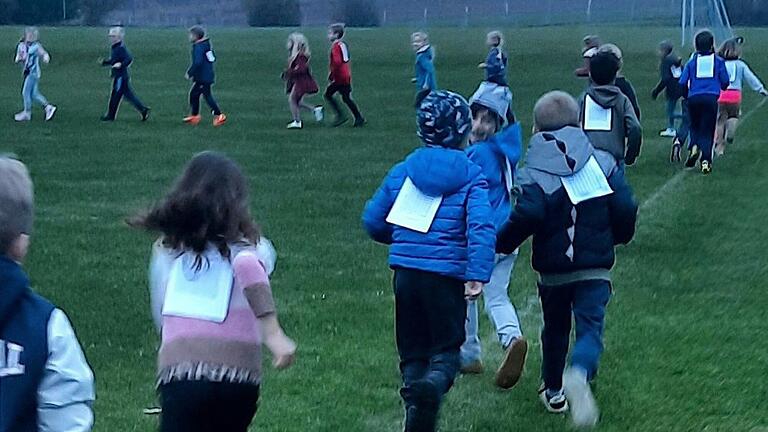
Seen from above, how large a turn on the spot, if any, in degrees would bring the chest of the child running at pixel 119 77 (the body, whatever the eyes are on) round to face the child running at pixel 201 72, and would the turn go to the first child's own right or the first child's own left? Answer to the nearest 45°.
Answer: approximately 135° to the first child's own left

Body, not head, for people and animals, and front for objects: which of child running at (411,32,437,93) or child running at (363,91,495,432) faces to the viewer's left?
child running at (411,32,437,93)

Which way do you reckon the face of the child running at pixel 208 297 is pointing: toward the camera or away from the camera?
away from the camera

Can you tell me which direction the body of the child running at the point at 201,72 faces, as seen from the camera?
to the viewer's left

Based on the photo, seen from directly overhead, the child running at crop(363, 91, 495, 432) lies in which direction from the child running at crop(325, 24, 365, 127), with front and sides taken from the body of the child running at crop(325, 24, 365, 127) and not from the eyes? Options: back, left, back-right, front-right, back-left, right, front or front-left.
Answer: left

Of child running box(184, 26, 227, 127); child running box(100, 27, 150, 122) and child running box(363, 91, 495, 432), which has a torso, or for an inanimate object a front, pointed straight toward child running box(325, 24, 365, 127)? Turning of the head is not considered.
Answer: child running box(363, 91, 495, 432)

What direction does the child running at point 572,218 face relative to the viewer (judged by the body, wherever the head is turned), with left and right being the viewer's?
facing away from the viewer

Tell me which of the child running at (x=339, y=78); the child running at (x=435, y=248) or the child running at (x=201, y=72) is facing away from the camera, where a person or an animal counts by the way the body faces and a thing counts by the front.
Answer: the child running at (x=435, y=248)

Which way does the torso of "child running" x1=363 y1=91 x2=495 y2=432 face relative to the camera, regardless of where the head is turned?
away from the camera

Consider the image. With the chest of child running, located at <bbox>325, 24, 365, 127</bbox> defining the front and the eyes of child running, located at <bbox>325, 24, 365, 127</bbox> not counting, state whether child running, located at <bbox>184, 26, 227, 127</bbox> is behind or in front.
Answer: in front

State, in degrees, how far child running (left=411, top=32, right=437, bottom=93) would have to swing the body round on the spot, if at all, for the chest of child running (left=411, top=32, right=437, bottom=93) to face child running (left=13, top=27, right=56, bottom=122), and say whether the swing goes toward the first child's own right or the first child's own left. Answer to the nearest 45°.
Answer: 0° — they already face them

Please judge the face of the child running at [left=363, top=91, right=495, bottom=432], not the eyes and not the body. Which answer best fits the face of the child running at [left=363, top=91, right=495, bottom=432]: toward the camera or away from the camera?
away from the camera

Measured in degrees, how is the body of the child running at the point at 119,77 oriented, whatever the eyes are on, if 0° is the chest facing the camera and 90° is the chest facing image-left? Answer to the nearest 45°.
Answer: approximately 90°

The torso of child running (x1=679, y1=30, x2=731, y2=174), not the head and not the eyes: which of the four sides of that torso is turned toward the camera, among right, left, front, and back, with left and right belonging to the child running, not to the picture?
back

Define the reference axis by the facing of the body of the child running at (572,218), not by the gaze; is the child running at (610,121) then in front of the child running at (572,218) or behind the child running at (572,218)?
in front

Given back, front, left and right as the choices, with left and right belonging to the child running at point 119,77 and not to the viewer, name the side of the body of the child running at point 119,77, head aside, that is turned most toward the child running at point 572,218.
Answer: left
